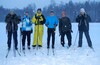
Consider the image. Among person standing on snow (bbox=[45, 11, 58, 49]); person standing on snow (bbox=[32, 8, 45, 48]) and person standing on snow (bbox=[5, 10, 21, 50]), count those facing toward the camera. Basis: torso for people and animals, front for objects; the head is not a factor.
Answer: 3

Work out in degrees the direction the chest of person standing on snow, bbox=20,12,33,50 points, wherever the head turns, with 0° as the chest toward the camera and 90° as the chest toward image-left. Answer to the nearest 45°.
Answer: approximately 0°

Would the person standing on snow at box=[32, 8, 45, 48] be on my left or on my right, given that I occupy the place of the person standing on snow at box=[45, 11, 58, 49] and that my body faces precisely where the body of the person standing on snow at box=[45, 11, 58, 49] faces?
on my right

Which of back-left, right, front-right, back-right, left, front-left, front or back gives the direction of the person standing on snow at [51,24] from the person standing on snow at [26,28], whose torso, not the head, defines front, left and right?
left
